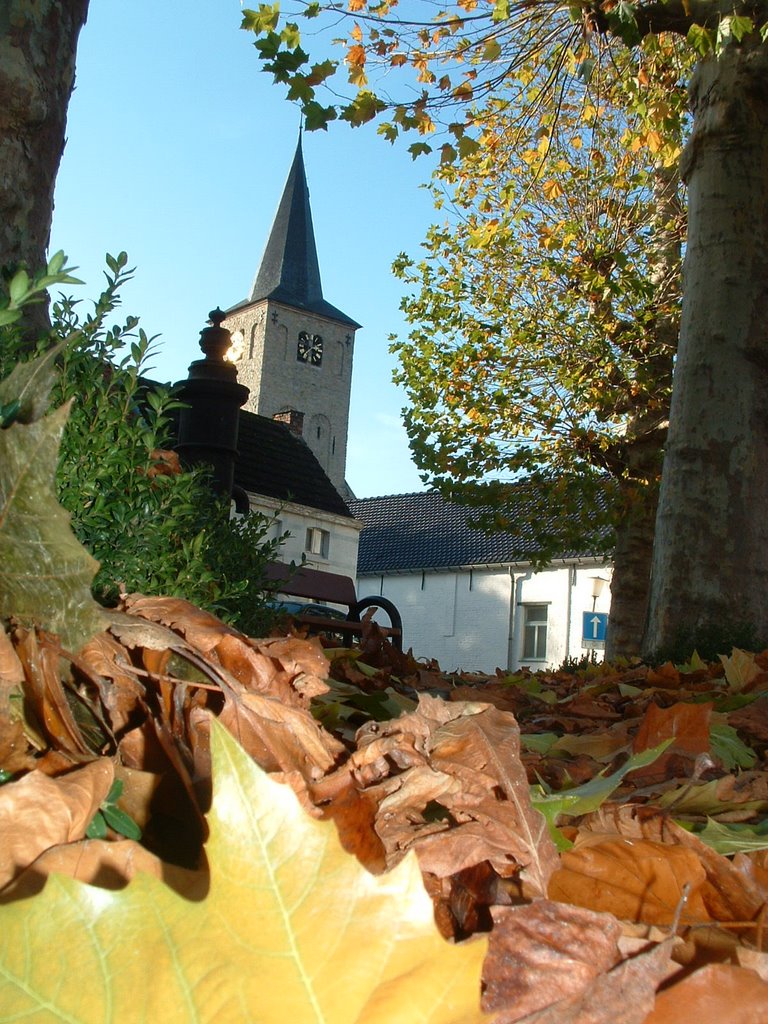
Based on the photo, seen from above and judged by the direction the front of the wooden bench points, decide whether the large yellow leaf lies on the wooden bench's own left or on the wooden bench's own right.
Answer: on the wooden bench's own right

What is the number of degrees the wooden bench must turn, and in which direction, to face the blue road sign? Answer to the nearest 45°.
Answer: approximately 135° to its left

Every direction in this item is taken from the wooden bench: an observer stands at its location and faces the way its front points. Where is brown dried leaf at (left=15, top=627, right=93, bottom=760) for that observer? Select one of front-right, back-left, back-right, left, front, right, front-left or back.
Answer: front-right

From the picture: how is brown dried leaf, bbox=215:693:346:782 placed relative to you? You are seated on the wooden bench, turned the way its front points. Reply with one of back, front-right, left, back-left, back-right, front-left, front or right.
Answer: front-right

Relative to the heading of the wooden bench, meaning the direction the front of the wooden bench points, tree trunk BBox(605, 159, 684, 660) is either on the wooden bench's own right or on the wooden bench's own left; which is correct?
on the wooden bench's own left

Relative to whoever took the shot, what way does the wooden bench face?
facing the viewer and to the right of the viewer

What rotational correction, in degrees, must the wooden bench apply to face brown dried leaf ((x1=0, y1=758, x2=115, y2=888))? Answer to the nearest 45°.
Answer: approximately 45° to its right

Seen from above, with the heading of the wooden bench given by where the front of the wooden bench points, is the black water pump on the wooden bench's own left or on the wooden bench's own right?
on the wooden bench's own right

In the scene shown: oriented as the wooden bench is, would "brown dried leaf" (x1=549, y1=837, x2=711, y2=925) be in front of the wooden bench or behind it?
in front

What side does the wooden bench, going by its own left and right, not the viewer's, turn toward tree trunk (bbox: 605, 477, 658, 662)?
left

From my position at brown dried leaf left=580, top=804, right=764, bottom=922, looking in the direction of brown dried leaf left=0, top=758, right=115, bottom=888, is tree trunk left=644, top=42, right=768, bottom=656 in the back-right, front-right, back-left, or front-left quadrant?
back-right

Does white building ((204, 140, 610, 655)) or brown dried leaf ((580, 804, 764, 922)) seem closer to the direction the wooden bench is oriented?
the brown dried leaf
